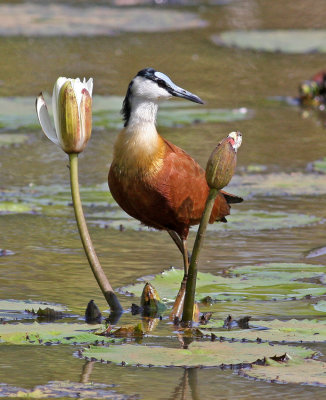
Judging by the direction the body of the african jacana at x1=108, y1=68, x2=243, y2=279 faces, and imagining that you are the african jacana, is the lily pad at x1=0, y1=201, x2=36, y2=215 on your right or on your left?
on your right

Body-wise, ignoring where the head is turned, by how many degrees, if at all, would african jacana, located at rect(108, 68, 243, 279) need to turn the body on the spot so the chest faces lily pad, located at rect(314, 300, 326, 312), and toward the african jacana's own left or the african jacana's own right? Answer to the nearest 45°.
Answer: approximately 135° to the african jacana's own left

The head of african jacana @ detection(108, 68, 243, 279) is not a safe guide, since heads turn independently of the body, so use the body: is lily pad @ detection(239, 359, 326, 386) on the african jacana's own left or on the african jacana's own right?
on the african jacana's own left

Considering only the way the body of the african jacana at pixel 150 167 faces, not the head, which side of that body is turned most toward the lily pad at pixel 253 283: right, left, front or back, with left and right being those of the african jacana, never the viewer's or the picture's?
back

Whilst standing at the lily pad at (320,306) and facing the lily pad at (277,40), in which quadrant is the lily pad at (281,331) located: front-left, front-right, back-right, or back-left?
back-left

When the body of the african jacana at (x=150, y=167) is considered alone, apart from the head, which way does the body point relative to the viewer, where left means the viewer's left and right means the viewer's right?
facing the viewer and to the left of the viewer

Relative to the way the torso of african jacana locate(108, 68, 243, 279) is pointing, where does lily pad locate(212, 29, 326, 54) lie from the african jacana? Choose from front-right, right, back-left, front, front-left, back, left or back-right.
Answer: back-right
